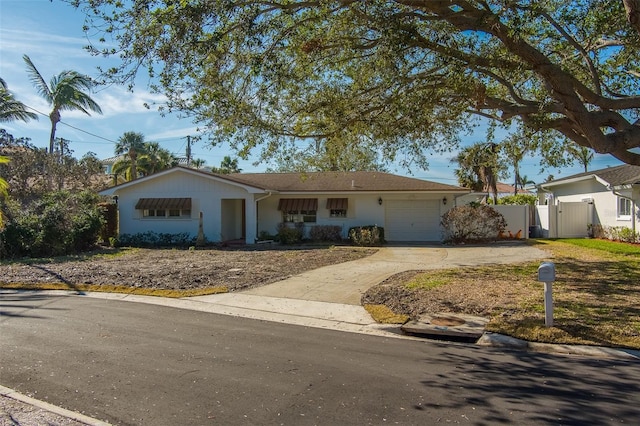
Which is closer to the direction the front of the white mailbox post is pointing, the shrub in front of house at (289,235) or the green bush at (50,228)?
the green bush

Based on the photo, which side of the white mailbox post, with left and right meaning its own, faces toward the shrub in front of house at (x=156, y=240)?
right

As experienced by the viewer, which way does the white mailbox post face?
facing the viewer and to the left of the viewer

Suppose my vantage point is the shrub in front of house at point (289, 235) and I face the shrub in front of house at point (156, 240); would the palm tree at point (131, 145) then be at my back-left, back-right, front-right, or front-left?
front-right

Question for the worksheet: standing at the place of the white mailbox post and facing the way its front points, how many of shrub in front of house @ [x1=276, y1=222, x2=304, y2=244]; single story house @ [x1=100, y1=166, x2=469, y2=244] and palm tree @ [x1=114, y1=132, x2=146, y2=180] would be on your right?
3

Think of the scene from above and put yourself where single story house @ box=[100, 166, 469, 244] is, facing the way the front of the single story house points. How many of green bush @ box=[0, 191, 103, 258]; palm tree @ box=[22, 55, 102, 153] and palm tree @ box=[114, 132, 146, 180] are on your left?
0

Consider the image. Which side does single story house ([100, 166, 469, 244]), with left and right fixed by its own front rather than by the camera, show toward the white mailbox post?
front

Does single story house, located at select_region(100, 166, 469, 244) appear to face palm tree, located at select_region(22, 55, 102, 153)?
no

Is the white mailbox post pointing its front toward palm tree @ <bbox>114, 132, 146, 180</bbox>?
no

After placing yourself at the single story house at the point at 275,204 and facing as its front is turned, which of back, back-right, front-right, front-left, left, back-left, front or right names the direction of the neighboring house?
left

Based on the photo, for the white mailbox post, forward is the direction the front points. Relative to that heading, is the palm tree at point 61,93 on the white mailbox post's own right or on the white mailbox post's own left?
on the white mailbox post's own right

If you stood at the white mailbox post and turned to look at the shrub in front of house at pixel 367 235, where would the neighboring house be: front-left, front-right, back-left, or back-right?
front-right

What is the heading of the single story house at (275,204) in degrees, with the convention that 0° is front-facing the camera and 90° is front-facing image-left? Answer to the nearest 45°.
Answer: approximately 0°

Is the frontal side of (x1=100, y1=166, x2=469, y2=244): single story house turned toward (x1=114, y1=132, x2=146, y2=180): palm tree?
no

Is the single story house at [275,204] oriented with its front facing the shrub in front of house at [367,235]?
no

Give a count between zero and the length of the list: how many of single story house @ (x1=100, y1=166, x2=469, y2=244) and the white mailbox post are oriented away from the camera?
0

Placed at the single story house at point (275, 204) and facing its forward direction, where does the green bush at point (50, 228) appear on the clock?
The green bush is roughly at 2 o'clock from the single story house.

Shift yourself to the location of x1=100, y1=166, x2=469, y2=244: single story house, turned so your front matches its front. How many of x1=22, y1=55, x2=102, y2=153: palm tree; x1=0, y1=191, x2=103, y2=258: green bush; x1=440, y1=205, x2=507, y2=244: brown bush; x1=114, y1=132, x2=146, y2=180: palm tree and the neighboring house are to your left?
2

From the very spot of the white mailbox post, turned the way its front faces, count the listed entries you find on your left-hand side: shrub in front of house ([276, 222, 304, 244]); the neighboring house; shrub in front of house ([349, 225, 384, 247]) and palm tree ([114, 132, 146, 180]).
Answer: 0
